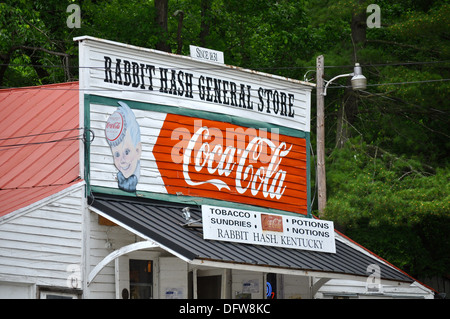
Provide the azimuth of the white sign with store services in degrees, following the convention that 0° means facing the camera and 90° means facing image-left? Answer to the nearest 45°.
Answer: approximately 315°

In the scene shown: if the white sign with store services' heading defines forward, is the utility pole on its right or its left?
on its left
